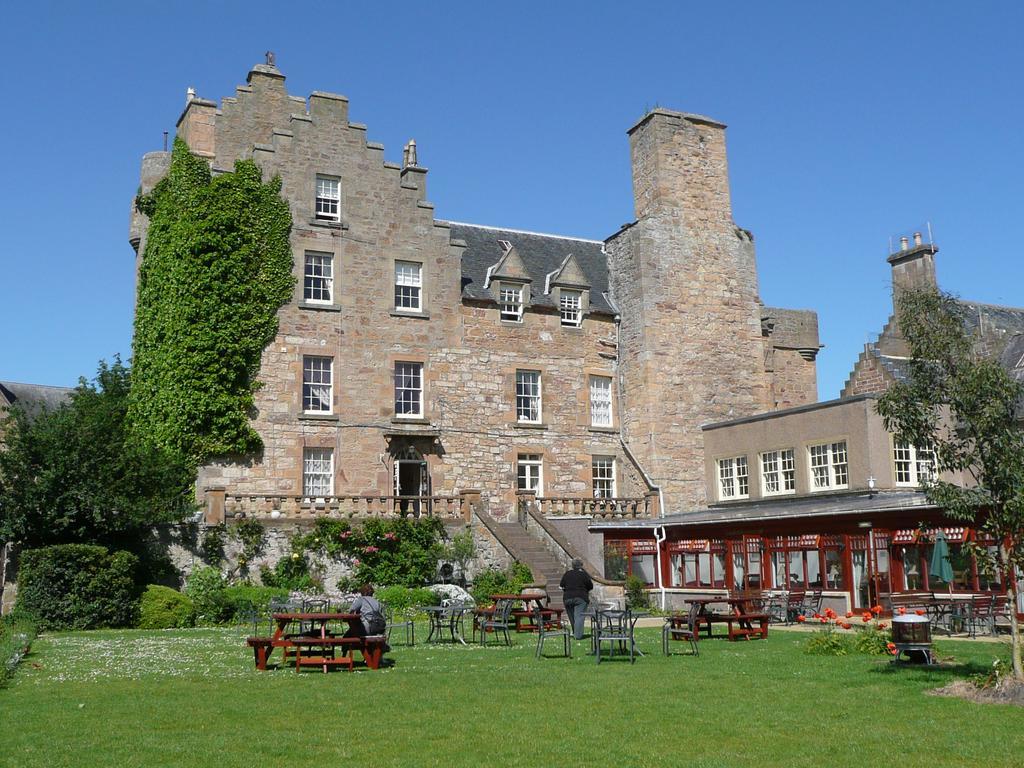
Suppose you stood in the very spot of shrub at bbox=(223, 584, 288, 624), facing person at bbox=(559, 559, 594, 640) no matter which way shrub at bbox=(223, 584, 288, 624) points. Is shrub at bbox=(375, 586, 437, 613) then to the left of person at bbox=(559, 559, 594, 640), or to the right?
left

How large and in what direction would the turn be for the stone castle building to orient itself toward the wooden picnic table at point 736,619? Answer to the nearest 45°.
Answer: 0° — it already faces it

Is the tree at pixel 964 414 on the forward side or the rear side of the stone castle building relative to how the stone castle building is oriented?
on the forward side

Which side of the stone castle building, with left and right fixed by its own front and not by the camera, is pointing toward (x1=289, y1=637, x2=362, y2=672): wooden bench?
front

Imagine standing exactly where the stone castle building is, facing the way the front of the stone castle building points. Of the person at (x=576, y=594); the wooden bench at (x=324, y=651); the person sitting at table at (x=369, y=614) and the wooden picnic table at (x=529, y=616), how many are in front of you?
4

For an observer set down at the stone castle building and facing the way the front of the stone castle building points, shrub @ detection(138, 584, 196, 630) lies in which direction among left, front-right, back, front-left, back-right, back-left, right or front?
front-right

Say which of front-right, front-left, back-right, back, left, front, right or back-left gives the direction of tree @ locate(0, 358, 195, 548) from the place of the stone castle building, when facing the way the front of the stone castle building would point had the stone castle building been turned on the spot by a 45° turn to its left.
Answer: right

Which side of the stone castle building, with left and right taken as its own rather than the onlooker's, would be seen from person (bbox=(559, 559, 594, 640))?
front

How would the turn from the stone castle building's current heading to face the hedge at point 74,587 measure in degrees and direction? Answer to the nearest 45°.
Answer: approximately 45° to its right

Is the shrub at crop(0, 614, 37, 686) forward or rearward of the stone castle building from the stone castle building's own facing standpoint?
forward

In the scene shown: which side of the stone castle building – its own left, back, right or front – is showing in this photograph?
front

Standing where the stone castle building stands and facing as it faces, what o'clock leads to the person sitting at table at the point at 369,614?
The person sitting at table is roughly at 12 o'clock from the stone castle building.
